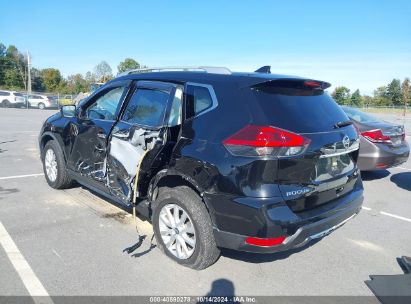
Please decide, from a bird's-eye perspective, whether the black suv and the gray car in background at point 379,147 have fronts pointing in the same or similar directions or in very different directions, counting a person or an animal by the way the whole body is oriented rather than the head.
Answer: same or similar directions

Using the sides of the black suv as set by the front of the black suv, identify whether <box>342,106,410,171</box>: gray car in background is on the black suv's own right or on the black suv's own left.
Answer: on the black suv's own right

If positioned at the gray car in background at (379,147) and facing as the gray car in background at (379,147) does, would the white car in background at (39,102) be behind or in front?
in front

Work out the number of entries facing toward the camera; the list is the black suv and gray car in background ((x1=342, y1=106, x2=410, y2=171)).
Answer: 0

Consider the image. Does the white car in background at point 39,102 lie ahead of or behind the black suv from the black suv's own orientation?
ahead

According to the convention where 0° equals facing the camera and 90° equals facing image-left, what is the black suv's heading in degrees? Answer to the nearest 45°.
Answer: approximately 135°

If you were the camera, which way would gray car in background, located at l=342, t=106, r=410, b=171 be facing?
facing away from the viewer and to the left of the viewer

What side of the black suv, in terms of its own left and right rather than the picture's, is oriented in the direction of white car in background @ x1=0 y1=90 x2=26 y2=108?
front

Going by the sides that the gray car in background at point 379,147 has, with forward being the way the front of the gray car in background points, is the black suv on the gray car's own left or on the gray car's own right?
on the gray car's own left

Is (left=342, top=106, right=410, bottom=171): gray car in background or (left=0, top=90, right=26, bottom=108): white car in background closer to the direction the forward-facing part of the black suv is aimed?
the white car in background

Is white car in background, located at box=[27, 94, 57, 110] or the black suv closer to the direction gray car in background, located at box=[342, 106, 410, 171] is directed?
the white car in background

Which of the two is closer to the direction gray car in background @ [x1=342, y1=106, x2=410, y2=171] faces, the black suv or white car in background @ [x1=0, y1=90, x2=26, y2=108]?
the white car in background
